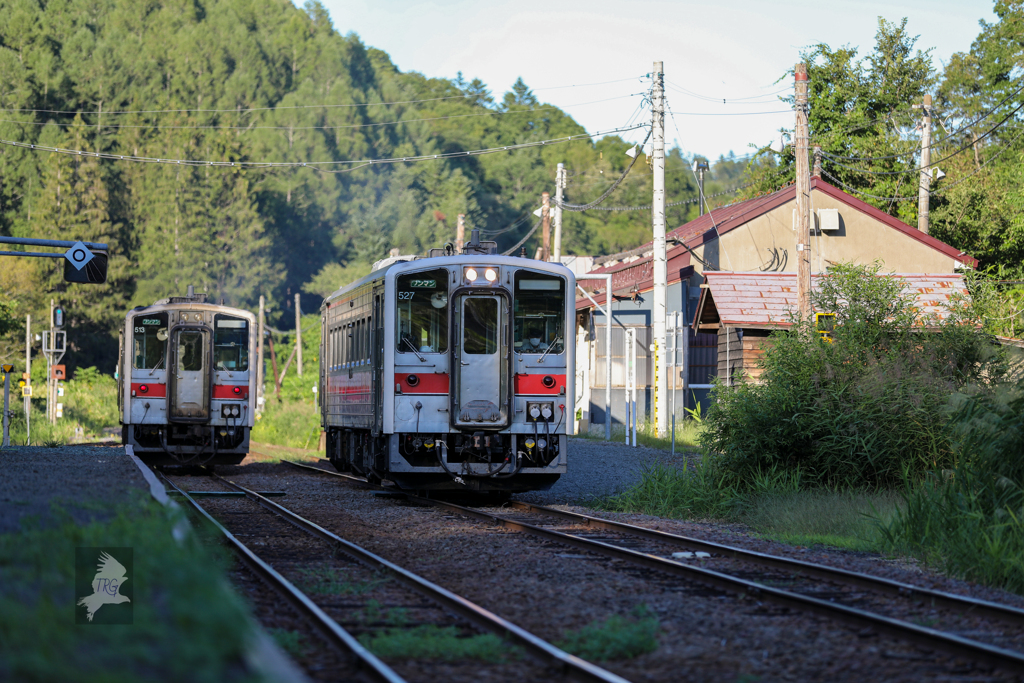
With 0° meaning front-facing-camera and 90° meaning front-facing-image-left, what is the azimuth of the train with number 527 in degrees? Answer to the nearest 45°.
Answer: approximately 0°

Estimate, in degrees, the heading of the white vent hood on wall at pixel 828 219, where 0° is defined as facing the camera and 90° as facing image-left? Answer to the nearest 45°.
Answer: approximately 0°

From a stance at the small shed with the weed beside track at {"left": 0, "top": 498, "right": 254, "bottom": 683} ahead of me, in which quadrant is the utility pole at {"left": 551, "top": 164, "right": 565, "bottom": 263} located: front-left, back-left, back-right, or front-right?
back-right

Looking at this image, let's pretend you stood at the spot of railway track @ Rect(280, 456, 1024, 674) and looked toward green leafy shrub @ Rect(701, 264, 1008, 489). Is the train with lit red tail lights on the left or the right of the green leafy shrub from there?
left

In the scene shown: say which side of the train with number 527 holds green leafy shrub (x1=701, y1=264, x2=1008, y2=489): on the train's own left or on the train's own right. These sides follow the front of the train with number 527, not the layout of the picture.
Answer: on the train's own left

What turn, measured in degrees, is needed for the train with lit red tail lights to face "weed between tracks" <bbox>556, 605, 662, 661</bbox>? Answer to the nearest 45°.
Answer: approximately 180°
